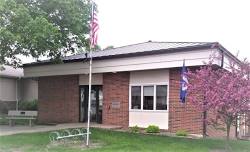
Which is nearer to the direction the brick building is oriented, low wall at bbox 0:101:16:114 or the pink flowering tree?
the pink flowering tree

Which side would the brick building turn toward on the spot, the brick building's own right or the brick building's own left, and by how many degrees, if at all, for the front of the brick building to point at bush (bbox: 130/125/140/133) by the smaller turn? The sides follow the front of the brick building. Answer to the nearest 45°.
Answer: approximately 45° to the brick building's own left

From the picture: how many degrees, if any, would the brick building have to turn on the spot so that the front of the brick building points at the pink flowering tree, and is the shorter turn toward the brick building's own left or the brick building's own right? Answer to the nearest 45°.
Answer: approximately 45° to the brick building's own left

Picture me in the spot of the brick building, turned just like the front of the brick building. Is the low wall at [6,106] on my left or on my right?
on my right

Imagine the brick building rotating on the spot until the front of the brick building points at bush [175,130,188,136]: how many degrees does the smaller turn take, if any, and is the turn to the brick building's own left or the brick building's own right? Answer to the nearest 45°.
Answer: approximately 90° to the brick building's own left

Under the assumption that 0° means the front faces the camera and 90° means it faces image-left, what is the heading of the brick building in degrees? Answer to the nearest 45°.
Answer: approximately 45°

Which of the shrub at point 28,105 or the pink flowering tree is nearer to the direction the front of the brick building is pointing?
the pink flowering tree

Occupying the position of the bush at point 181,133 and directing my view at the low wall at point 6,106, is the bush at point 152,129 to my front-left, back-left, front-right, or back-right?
front-left
